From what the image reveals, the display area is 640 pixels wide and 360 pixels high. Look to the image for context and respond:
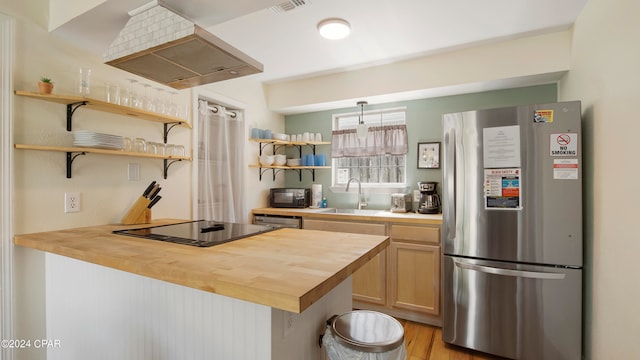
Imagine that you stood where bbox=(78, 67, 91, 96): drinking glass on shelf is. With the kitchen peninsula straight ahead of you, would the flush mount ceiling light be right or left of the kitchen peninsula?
left

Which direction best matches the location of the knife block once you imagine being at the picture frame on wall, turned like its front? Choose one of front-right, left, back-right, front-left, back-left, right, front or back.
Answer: front-right

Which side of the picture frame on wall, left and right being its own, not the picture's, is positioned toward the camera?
front

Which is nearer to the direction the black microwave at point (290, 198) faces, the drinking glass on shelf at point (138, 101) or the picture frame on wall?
the drinking glass on shelf

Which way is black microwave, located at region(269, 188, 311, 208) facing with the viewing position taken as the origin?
facing the viewer

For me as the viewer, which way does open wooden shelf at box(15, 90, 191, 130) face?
facing the viewer and to the right of the viewer

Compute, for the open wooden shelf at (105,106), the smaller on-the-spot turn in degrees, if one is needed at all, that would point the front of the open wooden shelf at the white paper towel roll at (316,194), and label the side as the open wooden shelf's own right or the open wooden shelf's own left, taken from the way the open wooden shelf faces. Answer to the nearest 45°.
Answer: approximately 45° to the open wooden shelf's own left

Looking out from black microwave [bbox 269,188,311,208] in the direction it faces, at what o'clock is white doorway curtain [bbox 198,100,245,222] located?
The white doorway curtain is roughly at 2 o'clock from the black microwave.

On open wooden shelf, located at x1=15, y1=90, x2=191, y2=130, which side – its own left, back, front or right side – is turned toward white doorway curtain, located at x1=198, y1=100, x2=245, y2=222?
left

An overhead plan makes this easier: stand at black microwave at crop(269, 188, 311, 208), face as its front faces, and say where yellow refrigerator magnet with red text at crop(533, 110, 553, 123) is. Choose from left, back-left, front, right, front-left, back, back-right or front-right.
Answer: front-left

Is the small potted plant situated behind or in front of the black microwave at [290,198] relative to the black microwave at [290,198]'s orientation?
in front

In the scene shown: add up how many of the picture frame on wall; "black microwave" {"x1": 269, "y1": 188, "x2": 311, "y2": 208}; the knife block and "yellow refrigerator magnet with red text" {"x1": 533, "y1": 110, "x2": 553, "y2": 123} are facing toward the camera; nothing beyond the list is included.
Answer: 3

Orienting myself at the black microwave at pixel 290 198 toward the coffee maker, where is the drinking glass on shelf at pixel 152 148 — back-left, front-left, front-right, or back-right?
back-right
